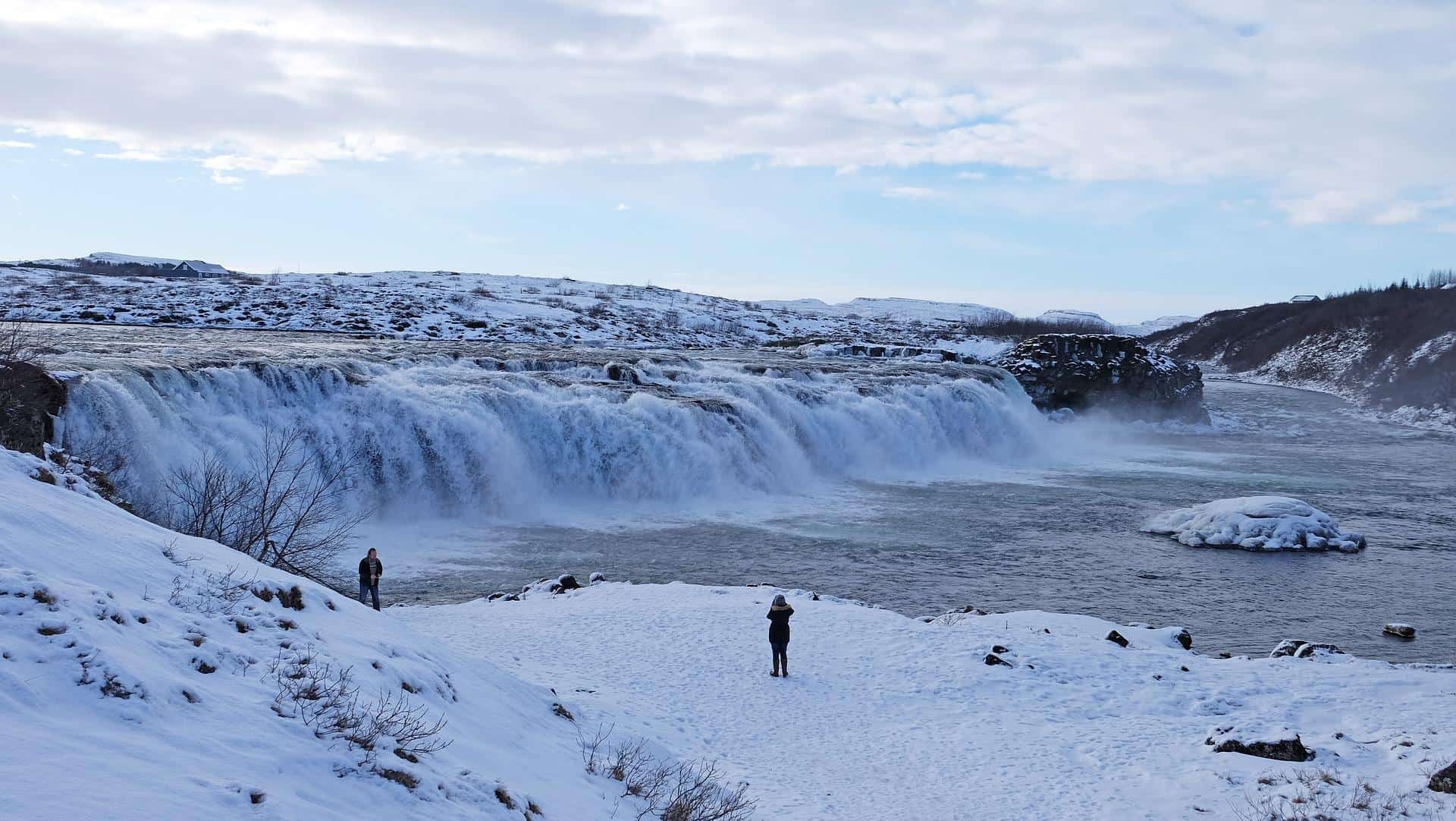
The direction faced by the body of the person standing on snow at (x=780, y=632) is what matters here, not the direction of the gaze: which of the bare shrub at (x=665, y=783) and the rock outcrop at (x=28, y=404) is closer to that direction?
the rock outcrop

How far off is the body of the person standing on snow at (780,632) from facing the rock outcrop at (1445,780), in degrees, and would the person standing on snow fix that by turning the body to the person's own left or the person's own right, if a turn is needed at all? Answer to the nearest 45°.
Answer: approximately 135° to the person's own right

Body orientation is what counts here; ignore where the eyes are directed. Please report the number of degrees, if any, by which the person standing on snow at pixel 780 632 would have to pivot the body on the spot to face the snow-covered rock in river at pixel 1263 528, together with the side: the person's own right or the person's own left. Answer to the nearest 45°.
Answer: approximately 45° to the person's own right

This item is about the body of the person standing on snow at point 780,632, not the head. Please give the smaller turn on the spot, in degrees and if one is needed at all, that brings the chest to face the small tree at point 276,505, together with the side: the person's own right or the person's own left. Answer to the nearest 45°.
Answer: approximately 45° to the person's own left

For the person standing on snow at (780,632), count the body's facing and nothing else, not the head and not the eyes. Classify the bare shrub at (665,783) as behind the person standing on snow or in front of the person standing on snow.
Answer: behind

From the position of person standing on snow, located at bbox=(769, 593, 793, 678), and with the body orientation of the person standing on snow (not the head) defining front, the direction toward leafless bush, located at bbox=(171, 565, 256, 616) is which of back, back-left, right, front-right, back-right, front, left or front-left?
back-left

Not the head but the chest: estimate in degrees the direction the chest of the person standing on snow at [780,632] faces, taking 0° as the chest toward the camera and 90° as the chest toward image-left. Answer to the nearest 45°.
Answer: approximately 180°

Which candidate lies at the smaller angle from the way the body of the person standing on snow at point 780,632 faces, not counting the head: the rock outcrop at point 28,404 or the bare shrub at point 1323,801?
the rock outcrop
